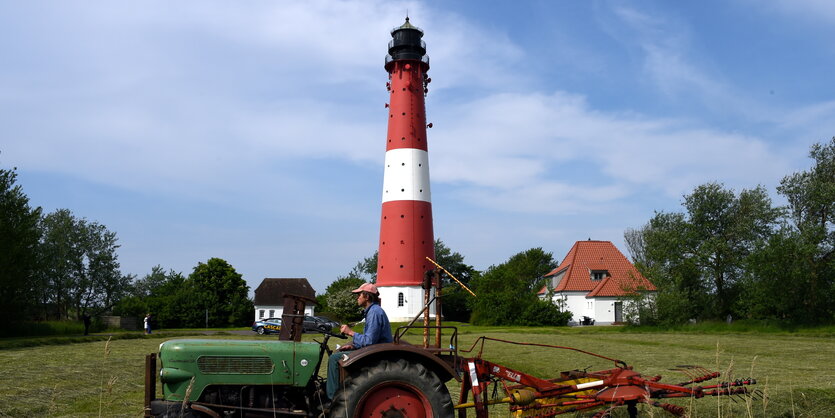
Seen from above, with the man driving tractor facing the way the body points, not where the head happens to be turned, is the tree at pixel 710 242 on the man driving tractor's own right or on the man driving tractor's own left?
on the man driving tractor's own right

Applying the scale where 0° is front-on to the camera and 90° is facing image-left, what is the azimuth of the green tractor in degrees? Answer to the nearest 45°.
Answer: approximately 90°

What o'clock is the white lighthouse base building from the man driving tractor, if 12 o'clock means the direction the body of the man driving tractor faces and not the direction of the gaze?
The white lighthouse base building is roughly at 3 o'clock from the man driving tractor.

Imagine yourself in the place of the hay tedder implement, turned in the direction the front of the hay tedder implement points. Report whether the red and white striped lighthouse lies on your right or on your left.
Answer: on your right

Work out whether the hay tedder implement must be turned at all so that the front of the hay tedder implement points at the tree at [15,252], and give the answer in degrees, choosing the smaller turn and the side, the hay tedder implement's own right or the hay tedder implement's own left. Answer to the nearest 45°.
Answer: approximately 45° to the hay tedder implement's own right

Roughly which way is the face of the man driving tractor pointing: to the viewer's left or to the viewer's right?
to the viewer's left

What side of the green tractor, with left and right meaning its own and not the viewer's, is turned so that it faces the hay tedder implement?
back

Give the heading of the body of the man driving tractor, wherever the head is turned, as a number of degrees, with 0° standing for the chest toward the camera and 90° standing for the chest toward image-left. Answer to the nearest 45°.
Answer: approximately 90°

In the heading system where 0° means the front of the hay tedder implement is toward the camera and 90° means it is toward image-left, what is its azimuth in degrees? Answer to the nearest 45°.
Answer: approximately 90°
